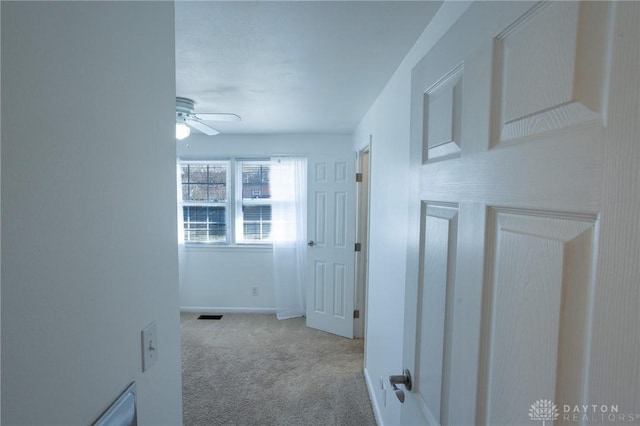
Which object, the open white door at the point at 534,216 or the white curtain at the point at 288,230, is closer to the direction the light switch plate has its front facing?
the open white door

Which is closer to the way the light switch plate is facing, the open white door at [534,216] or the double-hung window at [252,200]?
the open white door

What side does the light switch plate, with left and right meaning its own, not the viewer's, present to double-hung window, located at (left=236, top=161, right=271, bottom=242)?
left

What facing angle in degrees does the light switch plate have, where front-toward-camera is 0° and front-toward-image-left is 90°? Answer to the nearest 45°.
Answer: approximately 315°

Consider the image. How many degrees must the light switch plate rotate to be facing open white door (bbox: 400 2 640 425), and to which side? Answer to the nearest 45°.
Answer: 0° — it already faces it

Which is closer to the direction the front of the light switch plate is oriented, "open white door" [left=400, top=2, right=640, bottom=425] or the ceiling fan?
the open white door

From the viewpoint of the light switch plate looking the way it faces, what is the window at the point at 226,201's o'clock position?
The window is roughly at 8 o'clock from the light switch plate.

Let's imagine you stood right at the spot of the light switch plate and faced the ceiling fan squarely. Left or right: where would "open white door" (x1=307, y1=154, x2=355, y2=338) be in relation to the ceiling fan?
right

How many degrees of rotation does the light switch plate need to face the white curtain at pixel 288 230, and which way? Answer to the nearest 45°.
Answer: approximately 90° to its left

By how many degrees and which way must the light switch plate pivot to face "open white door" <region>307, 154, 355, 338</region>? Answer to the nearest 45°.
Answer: approximately 90° to its left

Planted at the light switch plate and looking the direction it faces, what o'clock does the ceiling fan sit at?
The ceiling fan is roughly at 8 o'clock from the light switch plate.

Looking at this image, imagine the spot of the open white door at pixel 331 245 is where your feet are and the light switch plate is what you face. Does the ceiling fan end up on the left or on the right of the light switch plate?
right
